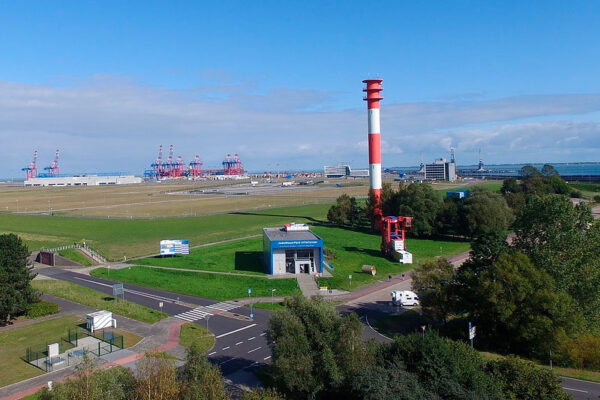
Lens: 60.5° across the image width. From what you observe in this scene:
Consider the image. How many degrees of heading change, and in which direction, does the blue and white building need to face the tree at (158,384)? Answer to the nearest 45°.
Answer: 0° — it already faces it

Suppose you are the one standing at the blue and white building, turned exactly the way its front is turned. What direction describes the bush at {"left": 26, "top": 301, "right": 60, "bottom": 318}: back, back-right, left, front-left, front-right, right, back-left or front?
front-right

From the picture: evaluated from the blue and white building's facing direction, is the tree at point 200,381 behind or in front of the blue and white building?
in front

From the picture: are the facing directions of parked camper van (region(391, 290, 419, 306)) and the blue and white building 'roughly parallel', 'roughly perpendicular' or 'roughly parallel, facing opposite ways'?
roughly perpendicular

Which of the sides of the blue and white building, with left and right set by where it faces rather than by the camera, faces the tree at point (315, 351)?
front

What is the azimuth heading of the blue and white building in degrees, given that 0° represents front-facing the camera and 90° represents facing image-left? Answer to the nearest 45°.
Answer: approximately 0°

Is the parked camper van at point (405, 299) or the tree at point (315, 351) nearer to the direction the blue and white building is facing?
the tree

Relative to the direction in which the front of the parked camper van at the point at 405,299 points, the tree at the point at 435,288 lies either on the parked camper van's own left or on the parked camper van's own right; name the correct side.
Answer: on the parked camper van's own right

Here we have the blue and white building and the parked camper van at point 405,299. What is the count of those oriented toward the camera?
1
